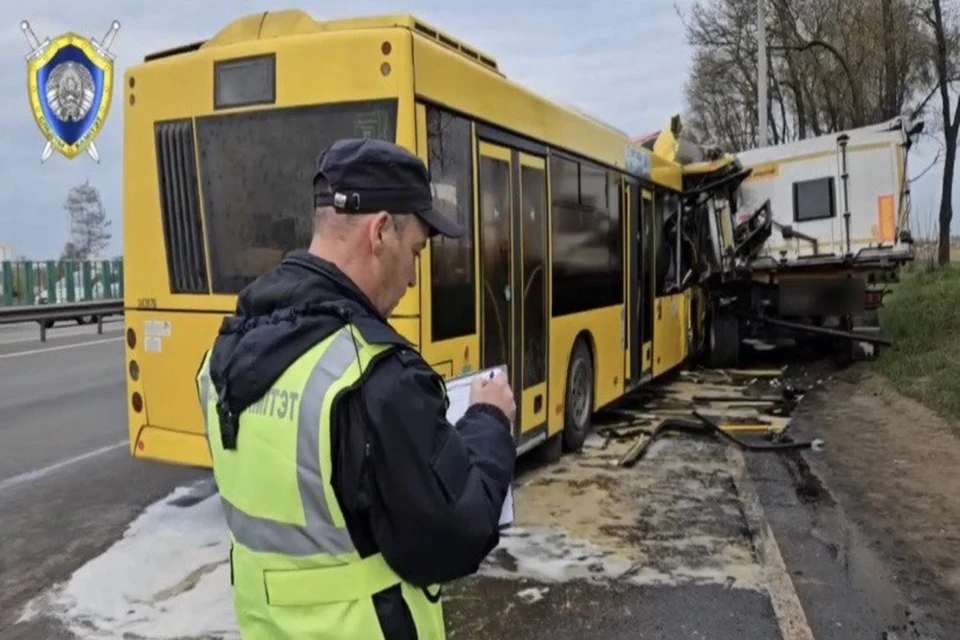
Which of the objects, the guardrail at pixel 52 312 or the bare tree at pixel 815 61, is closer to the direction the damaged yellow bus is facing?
the bare tree

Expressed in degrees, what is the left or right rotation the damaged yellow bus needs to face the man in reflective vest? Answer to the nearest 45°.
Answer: approximately 135° to its right

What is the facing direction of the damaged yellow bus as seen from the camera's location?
facing away from the viewer and to the right of the viewer

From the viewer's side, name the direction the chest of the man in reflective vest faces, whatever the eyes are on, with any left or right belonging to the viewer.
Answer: facing away from the viewer and to the right of the viewer

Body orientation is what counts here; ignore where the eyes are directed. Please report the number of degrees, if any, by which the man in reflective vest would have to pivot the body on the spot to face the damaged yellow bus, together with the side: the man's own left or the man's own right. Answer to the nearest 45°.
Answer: approximately 45° to the man's own left

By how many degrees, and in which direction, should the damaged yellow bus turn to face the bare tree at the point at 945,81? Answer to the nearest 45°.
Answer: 0° — it already faces it

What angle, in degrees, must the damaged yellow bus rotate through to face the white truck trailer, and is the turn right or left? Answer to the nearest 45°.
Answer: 0° — it already faces it
